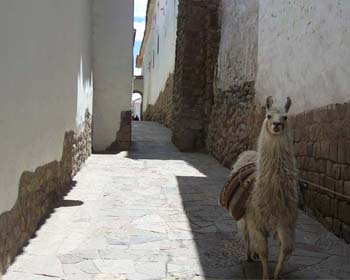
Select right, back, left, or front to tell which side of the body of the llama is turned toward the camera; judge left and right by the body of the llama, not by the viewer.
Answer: front
